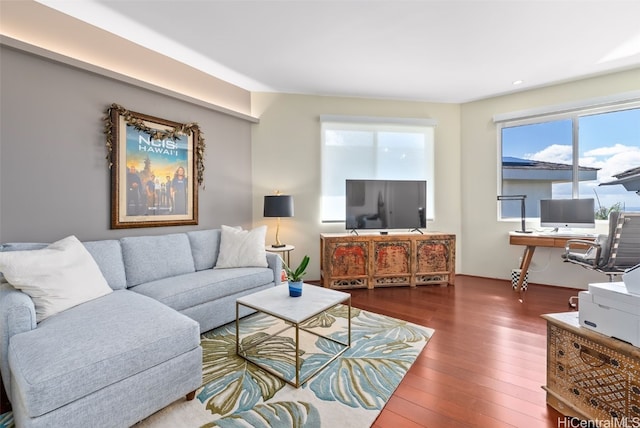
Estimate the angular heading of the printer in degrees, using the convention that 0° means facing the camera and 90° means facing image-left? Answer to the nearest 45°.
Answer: approximately 45°

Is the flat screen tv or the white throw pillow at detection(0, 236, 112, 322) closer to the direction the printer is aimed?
the white throw pillow

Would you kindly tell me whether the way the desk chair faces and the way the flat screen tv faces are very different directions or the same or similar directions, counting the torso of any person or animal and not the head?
very different directions

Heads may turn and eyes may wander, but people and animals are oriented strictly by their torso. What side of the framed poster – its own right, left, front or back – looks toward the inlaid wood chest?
front

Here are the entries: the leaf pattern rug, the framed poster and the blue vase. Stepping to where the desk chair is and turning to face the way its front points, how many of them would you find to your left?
3

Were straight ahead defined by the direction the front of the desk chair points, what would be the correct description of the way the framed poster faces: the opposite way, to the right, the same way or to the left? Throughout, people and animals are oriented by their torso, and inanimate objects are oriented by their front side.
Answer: to the right

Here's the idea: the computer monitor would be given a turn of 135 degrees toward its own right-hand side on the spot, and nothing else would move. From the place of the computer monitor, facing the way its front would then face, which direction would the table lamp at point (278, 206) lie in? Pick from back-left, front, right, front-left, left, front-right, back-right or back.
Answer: left

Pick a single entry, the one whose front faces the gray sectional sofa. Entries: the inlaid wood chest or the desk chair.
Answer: the inlaid wood chest

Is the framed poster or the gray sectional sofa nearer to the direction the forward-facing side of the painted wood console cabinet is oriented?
the gray sectional sofa

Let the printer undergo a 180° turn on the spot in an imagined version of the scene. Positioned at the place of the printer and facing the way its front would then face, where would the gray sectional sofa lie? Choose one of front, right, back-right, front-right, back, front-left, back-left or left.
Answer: back

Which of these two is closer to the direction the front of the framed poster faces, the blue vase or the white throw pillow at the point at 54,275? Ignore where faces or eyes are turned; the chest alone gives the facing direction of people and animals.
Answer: the blue vase

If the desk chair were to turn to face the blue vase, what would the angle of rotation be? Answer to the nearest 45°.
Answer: approximately 90° to its left

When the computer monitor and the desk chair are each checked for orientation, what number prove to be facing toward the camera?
1

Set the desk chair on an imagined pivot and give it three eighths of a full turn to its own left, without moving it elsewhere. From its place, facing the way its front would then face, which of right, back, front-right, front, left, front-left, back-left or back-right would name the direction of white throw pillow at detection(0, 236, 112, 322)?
front-right

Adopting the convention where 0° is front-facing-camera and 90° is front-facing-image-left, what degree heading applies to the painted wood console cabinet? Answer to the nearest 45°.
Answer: approximately 0°

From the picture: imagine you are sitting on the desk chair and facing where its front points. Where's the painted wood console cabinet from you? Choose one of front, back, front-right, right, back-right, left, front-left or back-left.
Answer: front-left
